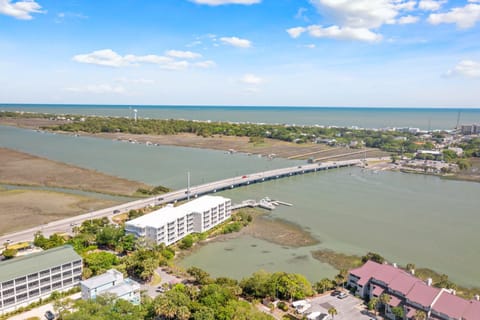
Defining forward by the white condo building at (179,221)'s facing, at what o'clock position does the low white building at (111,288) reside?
The low white building is roughly at 2 o'clock from the white condo building.

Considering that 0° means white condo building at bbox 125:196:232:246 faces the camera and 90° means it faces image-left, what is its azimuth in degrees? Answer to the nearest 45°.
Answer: approximately 315°

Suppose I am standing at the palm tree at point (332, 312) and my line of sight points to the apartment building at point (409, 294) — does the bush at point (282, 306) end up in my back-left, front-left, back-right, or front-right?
back-left

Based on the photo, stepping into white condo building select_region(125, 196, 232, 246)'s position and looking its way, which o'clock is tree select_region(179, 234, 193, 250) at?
The tree is roughly at 1 o'clock from the white condo building.

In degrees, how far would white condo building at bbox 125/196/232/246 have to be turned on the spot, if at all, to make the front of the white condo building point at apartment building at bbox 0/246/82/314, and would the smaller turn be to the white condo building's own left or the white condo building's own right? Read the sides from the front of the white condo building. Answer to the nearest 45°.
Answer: approximately 90° to the white condo building's own right

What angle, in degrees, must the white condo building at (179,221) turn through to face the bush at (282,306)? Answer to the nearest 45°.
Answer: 0° — it already faces it

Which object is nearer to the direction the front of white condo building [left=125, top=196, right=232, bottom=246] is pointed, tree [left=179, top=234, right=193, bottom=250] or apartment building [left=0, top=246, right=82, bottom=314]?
the tree

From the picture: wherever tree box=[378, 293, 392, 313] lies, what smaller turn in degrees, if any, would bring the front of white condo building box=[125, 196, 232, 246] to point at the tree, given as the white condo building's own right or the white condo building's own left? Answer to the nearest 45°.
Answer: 0° — it already faces it

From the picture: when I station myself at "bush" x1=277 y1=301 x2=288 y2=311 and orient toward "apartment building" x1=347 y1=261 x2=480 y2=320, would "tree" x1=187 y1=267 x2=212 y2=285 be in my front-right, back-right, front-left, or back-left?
back-left

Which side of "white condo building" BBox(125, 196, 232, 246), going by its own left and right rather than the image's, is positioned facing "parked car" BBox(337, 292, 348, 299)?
front

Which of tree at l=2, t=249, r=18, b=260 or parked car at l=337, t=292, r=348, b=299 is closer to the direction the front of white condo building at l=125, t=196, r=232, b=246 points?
the parked car

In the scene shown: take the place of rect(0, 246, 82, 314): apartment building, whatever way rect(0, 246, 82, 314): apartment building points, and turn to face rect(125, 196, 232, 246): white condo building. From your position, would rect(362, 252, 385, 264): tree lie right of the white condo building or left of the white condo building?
right

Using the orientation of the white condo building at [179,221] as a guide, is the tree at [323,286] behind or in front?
in front
